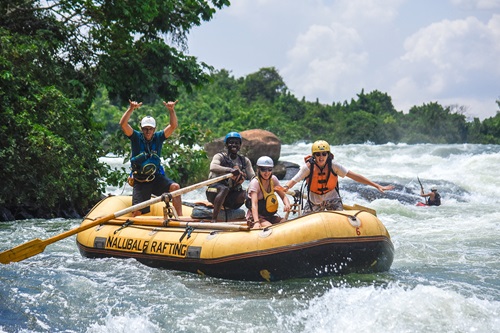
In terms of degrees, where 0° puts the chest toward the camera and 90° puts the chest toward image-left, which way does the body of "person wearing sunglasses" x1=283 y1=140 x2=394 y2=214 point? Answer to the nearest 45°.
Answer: approximately 0°

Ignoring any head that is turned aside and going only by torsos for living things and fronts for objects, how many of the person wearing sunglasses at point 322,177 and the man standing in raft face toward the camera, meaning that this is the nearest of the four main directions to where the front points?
2

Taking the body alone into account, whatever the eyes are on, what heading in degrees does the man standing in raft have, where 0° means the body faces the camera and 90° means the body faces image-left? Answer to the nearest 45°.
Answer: approximately 0°

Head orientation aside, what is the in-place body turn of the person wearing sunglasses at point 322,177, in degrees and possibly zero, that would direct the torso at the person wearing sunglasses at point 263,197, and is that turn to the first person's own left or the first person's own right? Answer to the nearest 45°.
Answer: approximately 90° to the first person's own right

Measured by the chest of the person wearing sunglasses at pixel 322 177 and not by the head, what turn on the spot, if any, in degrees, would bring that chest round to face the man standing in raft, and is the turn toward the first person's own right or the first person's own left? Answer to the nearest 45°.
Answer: approximately 90° to the first person's own right

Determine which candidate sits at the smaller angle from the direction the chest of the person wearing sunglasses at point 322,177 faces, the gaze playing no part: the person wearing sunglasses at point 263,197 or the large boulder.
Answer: the person wearing sunglasses
